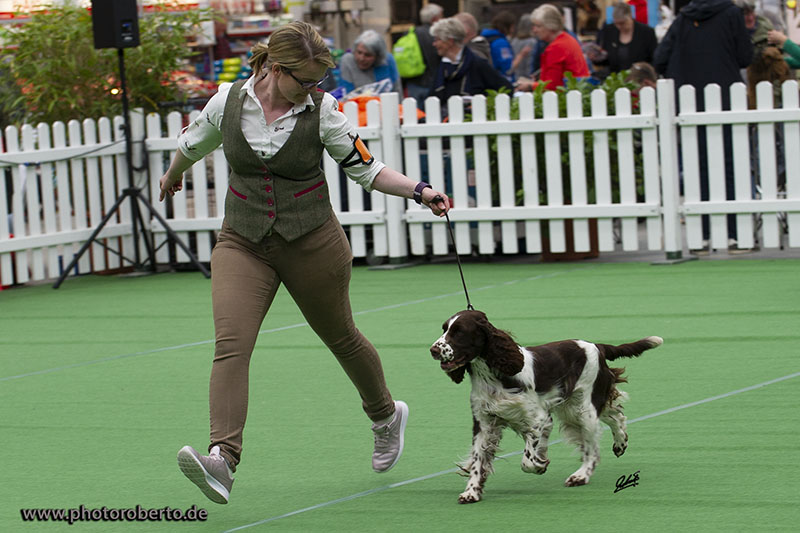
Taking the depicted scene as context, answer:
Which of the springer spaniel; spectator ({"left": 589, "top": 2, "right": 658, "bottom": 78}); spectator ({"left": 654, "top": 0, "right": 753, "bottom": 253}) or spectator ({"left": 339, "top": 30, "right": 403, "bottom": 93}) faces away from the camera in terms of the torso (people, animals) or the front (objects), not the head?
spectator ({"left": 654, "top": 0, "right": 753, "bottom": 253})

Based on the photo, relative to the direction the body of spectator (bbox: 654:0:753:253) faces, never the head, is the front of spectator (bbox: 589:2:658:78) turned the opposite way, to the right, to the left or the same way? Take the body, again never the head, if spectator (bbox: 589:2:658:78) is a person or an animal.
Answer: the opposite way

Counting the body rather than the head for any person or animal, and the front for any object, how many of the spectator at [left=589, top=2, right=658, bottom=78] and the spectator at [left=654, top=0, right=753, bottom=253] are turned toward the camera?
1

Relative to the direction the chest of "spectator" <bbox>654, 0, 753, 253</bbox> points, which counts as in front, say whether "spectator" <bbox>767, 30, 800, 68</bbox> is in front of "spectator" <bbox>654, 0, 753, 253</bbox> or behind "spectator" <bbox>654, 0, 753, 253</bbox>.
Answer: in front

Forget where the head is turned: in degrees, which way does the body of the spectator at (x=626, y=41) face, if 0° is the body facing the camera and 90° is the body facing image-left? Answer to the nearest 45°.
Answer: approximately 0°

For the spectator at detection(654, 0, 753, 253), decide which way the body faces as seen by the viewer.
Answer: away from the camera

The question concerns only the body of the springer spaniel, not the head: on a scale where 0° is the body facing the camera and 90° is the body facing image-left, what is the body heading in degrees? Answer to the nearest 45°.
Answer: approximately 45°

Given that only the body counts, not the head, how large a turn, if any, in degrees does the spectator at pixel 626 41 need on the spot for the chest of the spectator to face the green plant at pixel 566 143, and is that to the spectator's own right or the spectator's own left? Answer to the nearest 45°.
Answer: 0° — they already face it
